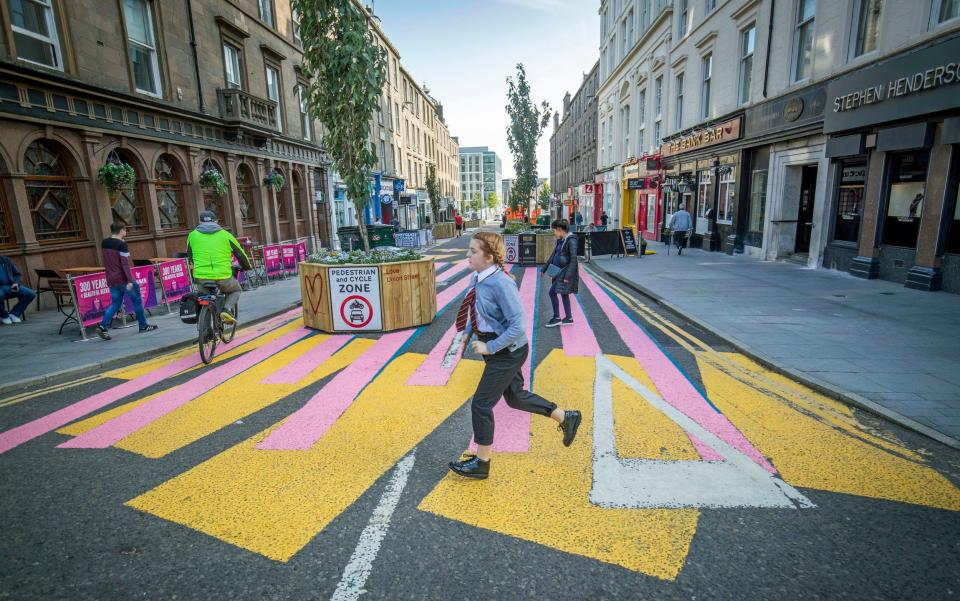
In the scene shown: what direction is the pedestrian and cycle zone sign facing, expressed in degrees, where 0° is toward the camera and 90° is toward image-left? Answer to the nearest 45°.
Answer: approximately 0°

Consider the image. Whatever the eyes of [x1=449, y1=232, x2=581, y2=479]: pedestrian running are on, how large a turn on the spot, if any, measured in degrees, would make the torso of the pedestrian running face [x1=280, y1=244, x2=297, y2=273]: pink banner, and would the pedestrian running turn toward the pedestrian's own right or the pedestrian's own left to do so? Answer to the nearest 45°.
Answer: approximately 45° to the pedestrian's own right

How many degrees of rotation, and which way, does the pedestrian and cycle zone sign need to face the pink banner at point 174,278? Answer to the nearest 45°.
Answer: approximately 135° to its right

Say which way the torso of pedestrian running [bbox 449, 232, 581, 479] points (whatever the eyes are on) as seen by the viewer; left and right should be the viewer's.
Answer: facing to the left of the viewer

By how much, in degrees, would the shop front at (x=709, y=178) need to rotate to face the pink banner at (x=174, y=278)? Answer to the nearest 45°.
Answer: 0° — it already faces it

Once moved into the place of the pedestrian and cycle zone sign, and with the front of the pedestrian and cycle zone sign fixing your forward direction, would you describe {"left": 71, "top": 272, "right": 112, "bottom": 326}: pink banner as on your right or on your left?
on your right

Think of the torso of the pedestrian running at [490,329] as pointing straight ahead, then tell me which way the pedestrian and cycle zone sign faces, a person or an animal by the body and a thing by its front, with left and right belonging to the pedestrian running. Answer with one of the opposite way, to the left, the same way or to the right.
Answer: to the left

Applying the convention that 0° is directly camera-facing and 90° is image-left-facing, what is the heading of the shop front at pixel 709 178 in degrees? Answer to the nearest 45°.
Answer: approximately 45°

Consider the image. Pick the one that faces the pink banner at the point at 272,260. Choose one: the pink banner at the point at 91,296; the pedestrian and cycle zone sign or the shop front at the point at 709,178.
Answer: the shop front

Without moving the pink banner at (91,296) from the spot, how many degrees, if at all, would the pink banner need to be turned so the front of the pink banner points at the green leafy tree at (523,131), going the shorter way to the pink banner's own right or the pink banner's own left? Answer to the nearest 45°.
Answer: approximately 135° to the pink banner's own left

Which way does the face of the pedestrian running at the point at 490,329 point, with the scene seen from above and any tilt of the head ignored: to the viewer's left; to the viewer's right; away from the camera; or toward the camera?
to the viewer's left

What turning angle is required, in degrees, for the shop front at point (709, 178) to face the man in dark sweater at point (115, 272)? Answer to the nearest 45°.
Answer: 0° — it already faces them
